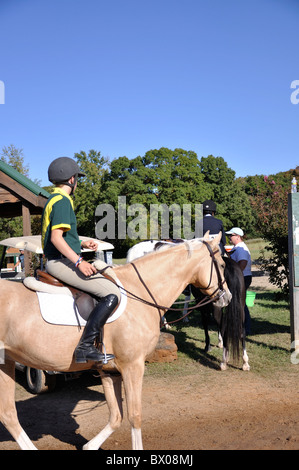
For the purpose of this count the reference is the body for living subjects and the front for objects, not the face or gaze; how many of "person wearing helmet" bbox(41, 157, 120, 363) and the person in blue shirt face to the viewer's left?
1

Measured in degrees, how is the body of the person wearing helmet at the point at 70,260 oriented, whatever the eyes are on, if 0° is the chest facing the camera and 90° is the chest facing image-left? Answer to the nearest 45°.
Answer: approximately 270°

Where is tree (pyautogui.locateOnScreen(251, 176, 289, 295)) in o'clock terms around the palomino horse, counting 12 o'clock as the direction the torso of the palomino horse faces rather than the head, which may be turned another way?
The tree is roughly at 10 o'clock from the palomino horse.

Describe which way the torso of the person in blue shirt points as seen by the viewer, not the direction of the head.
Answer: to the viewer's left

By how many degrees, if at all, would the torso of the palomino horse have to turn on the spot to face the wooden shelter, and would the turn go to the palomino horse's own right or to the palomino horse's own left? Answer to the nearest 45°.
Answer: approximately 90° to the palomino horse's own left

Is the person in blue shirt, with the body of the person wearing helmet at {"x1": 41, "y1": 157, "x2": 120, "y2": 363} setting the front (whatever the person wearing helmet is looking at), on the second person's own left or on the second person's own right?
on the second person's own left

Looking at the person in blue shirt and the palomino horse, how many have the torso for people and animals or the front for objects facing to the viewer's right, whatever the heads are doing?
1

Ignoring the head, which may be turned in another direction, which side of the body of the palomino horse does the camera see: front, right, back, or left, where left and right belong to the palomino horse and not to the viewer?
right

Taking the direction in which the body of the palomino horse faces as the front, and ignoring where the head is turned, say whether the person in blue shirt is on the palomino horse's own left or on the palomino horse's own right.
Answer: on the palomino horse's own left

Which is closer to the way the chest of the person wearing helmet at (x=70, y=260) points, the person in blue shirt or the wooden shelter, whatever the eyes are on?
the person in blue shirt

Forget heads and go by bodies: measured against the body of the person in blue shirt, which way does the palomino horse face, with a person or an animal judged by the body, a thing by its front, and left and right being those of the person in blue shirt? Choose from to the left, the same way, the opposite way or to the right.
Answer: the opposite way
